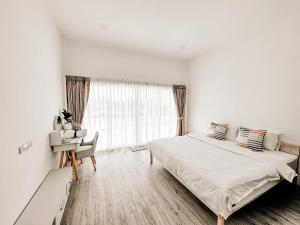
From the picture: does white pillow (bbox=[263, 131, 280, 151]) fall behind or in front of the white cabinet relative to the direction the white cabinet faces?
in front

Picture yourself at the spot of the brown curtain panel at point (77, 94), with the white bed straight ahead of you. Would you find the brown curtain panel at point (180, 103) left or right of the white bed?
left

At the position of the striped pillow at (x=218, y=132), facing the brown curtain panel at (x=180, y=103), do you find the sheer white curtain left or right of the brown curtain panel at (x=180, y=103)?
left

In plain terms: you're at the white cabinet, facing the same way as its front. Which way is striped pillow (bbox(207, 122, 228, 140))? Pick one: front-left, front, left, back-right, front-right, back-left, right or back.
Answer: front

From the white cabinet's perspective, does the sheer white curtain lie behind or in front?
in front

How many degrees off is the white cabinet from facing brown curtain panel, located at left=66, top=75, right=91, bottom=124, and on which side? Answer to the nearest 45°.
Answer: approximately 90° to its left

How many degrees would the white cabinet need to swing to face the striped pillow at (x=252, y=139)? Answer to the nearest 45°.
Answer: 0° — it already faces it

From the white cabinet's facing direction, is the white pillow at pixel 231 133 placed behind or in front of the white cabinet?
in front

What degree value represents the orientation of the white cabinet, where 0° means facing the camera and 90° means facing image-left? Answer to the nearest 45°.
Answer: approximately 270°

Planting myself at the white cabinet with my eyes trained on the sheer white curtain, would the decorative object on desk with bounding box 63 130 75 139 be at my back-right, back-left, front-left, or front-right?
front-left
